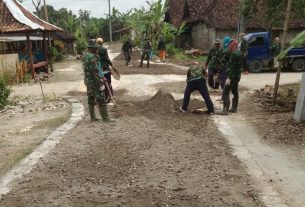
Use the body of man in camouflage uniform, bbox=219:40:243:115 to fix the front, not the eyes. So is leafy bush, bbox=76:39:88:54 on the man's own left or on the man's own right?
on the man's own right

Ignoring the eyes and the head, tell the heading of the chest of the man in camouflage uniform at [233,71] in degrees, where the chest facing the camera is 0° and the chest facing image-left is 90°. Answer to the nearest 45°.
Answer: approximately 90°

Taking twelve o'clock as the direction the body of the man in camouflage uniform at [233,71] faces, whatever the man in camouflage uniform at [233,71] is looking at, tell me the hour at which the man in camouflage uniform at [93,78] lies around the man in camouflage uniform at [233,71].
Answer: the man in camouflage uniform at [93,78] is roughly at 11 o'clock from the man in camouflage uniform at [233,71].

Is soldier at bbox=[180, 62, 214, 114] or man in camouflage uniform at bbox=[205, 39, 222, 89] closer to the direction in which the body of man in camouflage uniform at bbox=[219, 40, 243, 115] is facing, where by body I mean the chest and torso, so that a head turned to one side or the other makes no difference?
the soldier

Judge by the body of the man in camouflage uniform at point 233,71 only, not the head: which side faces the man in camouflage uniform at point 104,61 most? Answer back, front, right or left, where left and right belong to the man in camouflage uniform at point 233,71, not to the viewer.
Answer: front

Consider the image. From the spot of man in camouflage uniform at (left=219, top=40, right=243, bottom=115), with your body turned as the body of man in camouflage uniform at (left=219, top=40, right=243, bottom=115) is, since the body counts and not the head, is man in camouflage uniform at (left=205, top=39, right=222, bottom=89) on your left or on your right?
on your right

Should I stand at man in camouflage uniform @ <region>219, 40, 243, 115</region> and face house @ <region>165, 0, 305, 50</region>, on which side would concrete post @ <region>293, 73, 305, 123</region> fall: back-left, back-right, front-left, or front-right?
back-right

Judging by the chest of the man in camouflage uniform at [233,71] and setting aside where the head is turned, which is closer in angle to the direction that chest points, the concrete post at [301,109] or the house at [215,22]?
the house

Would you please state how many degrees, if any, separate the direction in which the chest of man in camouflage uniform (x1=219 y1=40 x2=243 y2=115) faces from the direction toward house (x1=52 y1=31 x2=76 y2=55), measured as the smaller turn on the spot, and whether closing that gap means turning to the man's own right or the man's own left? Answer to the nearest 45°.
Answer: approximately 45° to the man's own right
